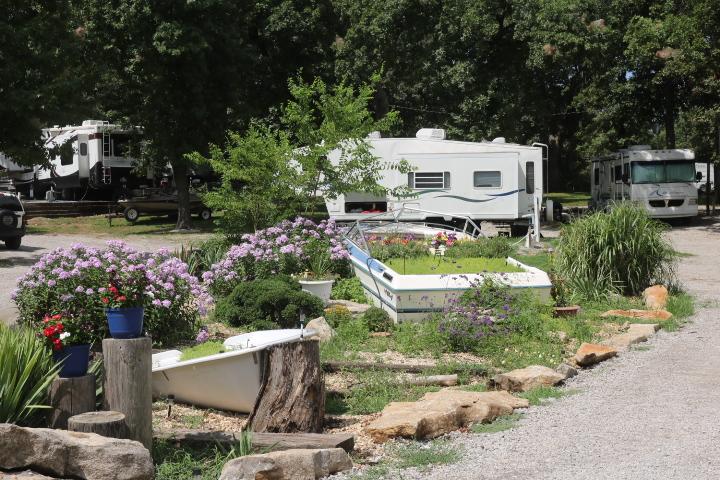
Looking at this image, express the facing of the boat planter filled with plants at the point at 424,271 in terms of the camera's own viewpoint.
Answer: facing away from the viewer and to the left of the viewer

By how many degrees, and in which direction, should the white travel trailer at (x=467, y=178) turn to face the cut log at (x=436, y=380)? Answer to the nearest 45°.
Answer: approximately 90° to its left

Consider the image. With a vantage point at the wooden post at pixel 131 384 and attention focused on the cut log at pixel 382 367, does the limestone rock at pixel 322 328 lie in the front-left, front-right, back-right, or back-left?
front-left

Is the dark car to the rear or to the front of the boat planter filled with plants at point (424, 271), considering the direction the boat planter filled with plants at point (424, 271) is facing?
to the front

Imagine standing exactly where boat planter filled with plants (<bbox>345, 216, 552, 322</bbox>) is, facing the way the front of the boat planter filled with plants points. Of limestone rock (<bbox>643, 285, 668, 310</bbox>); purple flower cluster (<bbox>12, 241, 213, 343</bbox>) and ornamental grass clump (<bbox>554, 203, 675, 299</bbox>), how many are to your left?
1

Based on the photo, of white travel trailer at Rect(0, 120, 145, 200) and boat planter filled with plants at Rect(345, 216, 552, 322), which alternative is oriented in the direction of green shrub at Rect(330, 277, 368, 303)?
the boat planter filled with plants

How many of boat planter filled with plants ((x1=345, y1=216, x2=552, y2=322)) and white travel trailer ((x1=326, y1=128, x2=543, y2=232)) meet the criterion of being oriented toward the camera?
0

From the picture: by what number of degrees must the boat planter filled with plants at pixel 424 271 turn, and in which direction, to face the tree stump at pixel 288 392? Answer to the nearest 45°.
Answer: approximately 135° to its left

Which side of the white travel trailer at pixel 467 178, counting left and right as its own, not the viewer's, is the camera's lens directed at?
left

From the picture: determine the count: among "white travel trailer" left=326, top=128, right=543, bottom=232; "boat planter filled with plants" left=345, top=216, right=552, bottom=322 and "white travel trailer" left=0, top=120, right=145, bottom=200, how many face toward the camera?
0

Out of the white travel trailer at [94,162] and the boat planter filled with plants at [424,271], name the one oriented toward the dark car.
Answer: the boat planter filled with plants

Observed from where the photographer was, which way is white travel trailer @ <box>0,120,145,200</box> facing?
facing away from the viewer and to the left of the viewer

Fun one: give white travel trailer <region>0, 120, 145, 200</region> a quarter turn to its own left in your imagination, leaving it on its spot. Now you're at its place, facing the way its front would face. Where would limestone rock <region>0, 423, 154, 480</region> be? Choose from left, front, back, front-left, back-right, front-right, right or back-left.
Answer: front-left

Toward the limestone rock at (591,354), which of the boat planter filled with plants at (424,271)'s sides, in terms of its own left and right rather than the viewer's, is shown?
back

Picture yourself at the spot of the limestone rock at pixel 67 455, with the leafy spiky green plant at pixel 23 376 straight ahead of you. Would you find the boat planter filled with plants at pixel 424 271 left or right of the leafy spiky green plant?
right

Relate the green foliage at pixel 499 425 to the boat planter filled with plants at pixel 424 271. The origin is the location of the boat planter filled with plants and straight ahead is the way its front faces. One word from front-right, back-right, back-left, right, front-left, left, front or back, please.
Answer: back-left

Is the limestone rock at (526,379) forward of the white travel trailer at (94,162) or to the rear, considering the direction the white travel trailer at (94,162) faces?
to the rear

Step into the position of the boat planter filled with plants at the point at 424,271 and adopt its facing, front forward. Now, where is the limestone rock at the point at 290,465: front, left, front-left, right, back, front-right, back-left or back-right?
back-left

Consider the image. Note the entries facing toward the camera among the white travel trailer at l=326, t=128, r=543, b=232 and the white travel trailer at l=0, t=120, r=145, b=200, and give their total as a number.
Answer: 0
